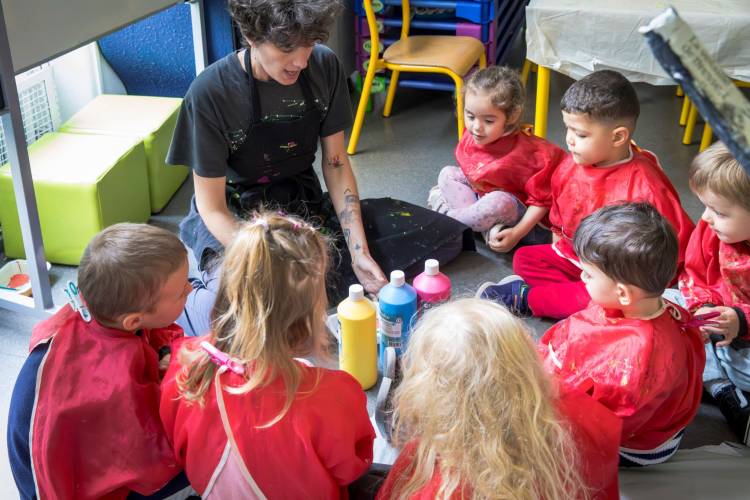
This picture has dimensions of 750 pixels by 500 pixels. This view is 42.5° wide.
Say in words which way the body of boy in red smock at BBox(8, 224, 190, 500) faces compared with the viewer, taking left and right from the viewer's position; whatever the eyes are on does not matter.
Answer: facing away from the viewer and to the right of the viewer

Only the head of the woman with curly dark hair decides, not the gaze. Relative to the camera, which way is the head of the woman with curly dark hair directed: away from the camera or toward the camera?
toward the camera

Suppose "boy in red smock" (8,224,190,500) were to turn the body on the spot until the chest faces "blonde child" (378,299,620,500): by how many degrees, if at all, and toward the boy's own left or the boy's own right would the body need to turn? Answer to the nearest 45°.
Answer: approximately 90° to the boy's own right

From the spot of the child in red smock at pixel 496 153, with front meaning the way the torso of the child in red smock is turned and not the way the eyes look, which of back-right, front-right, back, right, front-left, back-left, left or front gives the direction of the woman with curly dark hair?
front

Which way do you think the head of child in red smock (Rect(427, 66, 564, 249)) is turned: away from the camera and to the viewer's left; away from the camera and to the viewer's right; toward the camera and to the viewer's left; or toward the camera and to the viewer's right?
toward the camera and to the viewer's left

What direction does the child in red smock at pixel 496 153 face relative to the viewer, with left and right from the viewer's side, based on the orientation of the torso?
facing the viewer and to the left of the viewer

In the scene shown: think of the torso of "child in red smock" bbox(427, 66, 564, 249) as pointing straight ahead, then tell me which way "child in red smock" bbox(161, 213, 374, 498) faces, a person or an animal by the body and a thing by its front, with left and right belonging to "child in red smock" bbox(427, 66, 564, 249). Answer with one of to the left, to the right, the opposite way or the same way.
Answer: the opposite way

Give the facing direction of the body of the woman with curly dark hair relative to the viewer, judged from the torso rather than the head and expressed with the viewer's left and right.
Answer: facing the viewer and to the right of the viewer

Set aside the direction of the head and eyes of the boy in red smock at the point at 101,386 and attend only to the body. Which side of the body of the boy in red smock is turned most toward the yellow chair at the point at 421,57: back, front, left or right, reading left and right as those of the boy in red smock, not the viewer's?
front

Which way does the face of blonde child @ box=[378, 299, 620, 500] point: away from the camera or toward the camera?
away from the camera
